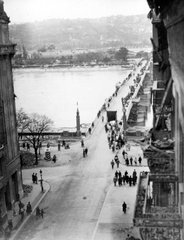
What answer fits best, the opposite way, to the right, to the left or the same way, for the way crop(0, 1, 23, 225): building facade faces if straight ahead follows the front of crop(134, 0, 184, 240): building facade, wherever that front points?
the opposite way

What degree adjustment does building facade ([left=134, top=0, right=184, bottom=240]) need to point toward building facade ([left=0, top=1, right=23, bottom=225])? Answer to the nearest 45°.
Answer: approximately 45° to its right

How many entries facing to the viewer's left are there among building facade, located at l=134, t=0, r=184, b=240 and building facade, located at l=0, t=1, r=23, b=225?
1

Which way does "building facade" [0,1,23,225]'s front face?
to the viewer's right

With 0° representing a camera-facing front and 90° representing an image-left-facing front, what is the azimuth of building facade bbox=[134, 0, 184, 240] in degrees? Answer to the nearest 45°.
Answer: approximately 90°
